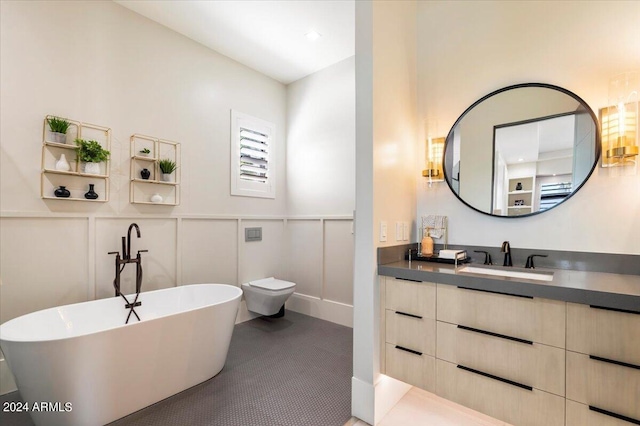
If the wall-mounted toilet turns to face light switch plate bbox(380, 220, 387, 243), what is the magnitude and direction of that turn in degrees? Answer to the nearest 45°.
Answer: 0° — it already faces it

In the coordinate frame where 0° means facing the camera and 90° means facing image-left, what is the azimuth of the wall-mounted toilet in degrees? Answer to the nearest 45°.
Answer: approximately 315°

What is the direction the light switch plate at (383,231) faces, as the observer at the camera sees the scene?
facing the viewer and to the right of the viewer

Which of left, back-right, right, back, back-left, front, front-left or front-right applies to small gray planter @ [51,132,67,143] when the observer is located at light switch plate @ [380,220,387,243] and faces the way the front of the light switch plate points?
back-right

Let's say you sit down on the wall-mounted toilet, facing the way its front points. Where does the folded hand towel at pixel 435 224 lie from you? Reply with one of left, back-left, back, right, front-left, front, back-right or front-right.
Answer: front

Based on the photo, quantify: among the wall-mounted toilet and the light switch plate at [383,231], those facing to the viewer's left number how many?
0

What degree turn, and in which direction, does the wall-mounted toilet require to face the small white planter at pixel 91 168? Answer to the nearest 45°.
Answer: approximately 90° to its right

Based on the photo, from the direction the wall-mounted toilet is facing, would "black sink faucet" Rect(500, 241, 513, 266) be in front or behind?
in front

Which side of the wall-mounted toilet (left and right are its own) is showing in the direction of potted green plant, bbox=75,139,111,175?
right

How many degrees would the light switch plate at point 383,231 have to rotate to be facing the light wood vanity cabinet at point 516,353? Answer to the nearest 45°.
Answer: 0° — it already faces it

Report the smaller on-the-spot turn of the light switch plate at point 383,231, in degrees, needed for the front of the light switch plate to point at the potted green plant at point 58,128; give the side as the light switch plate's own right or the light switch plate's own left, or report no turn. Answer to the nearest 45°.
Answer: approximately 135° to the light switch plate's own right
